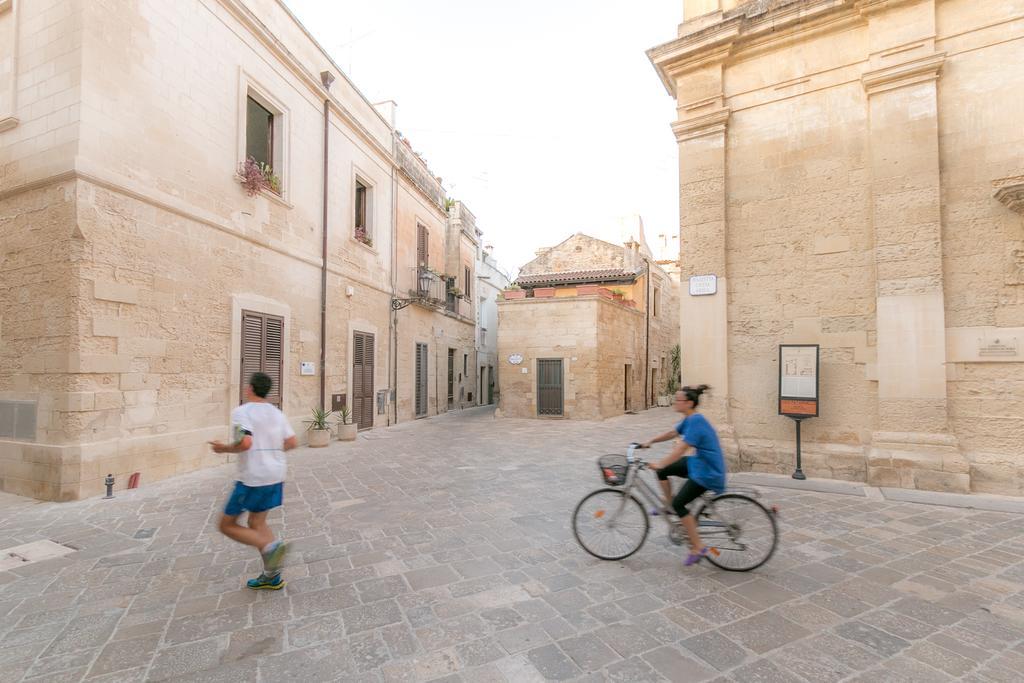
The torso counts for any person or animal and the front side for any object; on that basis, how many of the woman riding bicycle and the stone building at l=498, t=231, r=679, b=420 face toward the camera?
1

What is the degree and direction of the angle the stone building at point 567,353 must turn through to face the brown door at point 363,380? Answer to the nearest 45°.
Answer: approximately 45° to its right

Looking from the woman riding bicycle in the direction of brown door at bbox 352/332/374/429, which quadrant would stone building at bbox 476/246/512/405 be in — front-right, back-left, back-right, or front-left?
front-right

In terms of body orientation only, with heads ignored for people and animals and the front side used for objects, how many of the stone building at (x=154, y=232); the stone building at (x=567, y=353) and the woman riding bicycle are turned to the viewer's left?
1

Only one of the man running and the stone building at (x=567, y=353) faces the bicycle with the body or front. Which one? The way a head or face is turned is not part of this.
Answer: the stone building

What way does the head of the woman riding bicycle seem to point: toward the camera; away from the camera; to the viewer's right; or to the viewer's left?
to the viewer's left

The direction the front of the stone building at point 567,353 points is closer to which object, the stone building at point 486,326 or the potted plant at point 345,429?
the potted plant

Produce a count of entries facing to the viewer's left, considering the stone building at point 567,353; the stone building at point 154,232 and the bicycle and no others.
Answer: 1

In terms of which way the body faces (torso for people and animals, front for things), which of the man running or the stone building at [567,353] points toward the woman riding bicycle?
the stone building

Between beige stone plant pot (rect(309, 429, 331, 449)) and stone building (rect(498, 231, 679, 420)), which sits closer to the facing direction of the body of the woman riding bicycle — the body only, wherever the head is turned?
the beige stone plant pot

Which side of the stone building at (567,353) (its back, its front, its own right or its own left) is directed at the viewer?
front

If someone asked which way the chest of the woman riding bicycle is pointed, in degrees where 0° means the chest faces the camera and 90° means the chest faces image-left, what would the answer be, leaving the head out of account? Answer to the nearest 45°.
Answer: approximately 90°

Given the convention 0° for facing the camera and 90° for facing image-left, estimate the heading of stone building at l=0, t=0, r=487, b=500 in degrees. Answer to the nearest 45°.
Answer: approximately 315°

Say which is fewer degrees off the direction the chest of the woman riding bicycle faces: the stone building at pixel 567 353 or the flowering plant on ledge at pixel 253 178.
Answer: the flowering plant on ledge

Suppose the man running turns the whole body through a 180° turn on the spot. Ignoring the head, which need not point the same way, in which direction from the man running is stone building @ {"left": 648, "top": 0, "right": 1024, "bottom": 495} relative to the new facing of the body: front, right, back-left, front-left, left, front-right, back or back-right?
front-left

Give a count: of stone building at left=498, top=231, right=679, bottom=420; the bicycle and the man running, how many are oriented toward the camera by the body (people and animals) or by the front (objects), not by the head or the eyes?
1

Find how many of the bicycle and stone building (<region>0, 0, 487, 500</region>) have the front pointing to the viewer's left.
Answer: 1

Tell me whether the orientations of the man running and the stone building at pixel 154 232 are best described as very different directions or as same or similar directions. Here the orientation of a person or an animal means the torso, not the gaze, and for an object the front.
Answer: very different directions

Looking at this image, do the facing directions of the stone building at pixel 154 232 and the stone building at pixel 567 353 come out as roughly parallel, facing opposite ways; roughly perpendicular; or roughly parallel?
roughly perpendicular

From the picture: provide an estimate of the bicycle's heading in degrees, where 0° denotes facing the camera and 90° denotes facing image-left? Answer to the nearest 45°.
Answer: approximately 90°
